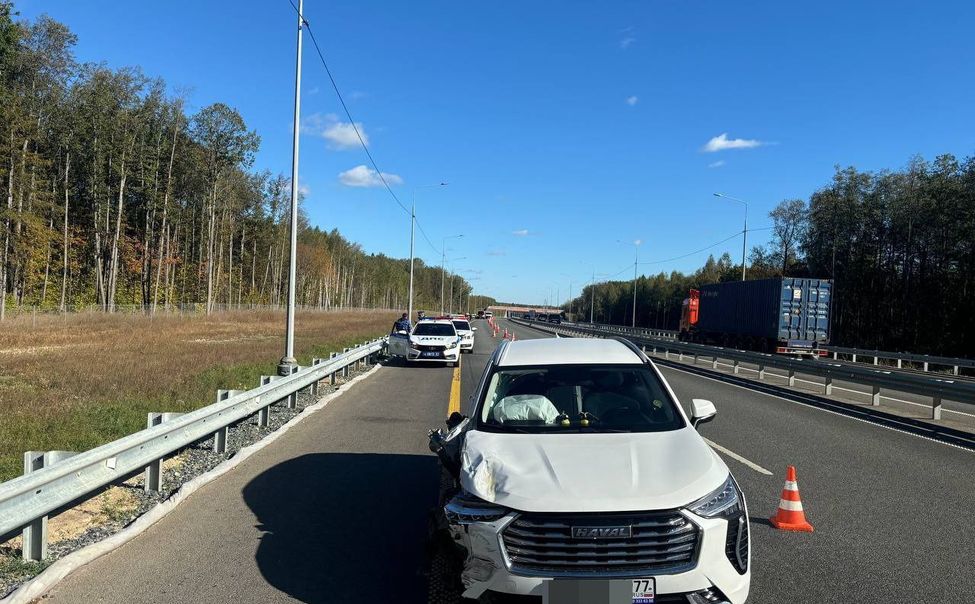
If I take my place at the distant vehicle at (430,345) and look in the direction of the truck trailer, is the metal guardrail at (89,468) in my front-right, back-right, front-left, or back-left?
back-right

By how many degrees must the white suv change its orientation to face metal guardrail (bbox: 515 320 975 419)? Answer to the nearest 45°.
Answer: approximately 135° to its left

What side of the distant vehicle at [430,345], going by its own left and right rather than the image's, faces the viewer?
front

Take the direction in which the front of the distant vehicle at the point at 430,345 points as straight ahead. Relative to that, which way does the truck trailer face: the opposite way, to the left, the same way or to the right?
the opposite way

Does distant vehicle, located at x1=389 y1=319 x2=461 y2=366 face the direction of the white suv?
yes

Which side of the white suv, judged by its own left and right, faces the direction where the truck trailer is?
back

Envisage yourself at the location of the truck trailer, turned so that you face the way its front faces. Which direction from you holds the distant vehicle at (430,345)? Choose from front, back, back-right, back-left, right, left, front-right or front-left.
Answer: left

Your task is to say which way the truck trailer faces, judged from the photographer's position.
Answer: facing away from the viewer and to the left of the viewer

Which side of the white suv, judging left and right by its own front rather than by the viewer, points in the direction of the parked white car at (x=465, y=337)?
back

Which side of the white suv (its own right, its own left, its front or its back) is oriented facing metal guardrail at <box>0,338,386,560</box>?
right

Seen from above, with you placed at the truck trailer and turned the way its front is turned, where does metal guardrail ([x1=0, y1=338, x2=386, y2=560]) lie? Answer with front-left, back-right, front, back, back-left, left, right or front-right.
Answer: back-left

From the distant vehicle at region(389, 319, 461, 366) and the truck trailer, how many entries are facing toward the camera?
1

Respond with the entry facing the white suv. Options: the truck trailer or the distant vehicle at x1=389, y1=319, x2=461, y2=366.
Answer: the distant vehicle

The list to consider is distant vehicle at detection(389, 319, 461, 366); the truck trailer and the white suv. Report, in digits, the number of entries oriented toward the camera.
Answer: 2

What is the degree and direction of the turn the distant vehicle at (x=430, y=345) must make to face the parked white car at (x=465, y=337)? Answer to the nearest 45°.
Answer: approximately 180°

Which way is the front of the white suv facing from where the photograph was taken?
facing the viewer

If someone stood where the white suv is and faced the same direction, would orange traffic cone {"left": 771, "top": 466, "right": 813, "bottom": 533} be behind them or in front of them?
behind
